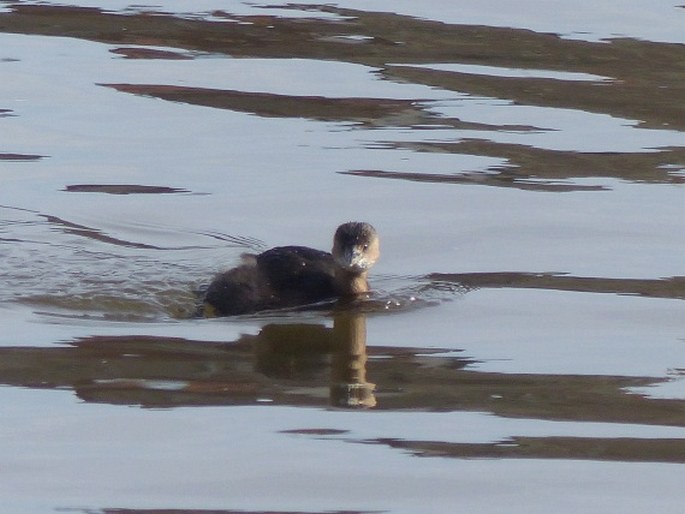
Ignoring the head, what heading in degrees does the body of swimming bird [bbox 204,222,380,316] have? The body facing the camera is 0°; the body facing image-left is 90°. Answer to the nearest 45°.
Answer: approximately 270°
